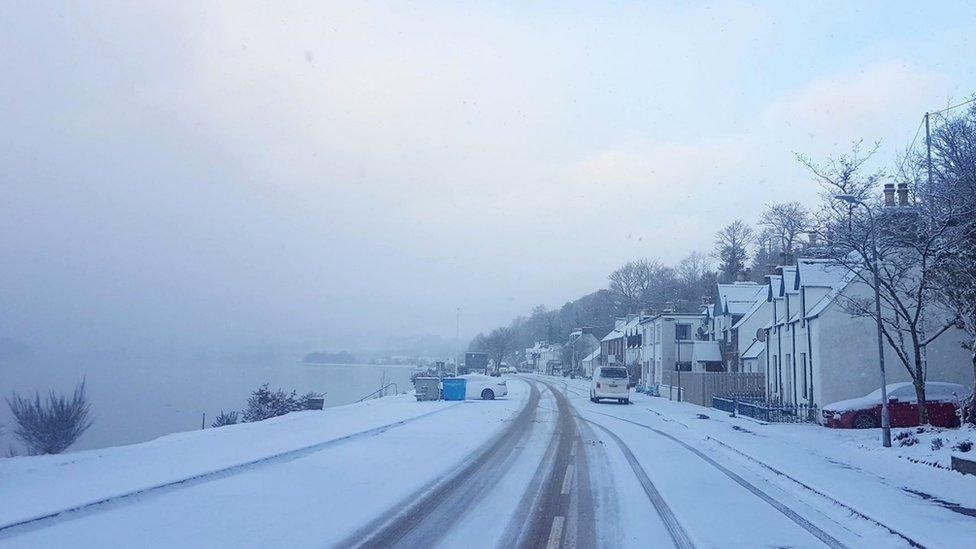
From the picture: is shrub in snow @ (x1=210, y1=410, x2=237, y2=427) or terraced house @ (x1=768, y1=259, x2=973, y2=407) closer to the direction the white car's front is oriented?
the terraced house

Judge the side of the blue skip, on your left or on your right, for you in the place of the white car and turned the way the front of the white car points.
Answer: on your right

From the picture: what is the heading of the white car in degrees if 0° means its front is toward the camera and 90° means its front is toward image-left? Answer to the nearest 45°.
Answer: approximately 270°

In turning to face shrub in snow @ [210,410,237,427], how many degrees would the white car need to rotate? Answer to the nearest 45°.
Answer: approximately 135° to its right

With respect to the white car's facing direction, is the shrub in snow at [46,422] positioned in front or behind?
behind

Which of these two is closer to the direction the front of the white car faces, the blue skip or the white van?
the white van
